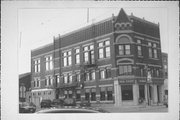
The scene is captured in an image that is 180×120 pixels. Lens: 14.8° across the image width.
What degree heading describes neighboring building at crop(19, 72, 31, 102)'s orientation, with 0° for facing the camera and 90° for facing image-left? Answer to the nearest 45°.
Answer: approximately 45°

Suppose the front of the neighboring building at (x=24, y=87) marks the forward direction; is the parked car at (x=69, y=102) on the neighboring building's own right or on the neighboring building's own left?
on the neighboring building's own left

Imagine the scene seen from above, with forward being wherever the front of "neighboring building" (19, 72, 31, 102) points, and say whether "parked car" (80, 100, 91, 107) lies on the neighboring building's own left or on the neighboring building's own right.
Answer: on the neighboring building's own left
